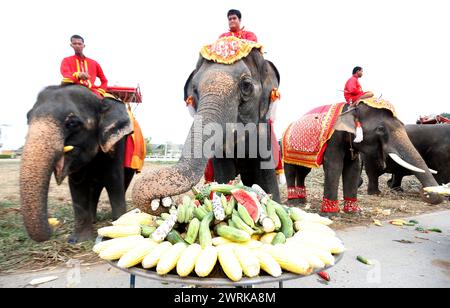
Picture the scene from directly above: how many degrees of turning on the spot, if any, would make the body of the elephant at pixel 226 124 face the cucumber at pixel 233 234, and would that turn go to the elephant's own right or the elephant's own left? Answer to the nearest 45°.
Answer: approximately 45° to the elephant's own left

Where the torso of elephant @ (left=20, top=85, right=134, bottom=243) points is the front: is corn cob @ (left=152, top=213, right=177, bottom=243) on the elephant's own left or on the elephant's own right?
on the elephant's own left

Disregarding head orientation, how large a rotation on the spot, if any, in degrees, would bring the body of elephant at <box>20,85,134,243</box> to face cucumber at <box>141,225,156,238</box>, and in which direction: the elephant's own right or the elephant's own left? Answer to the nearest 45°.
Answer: approximately 45° to the elephant's own left

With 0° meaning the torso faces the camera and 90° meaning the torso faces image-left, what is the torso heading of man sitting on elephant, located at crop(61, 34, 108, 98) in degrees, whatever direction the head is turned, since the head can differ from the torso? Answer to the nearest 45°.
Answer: approximately 0°

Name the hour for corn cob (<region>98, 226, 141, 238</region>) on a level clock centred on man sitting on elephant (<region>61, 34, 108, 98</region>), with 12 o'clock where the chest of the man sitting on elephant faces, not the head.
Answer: The corn cob is roughly at 12 o'clock from the man sitting on elephant.

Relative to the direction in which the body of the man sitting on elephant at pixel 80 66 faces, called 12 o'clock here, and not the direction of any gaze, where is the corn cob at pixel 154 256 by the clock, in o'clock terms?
The corn cob is roughly at 12 o'clock from the man sitting on elephant.

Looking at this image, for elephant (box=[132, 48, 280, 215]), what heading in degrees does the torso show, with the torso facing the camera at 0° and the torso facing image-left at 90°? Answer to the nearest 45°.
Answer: approximately 45°

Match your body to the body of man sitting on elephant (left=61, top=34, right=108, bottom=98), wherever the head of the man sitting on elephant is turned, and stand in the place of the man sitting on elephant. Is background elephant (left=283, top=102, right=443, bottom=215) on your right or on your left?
on your left
